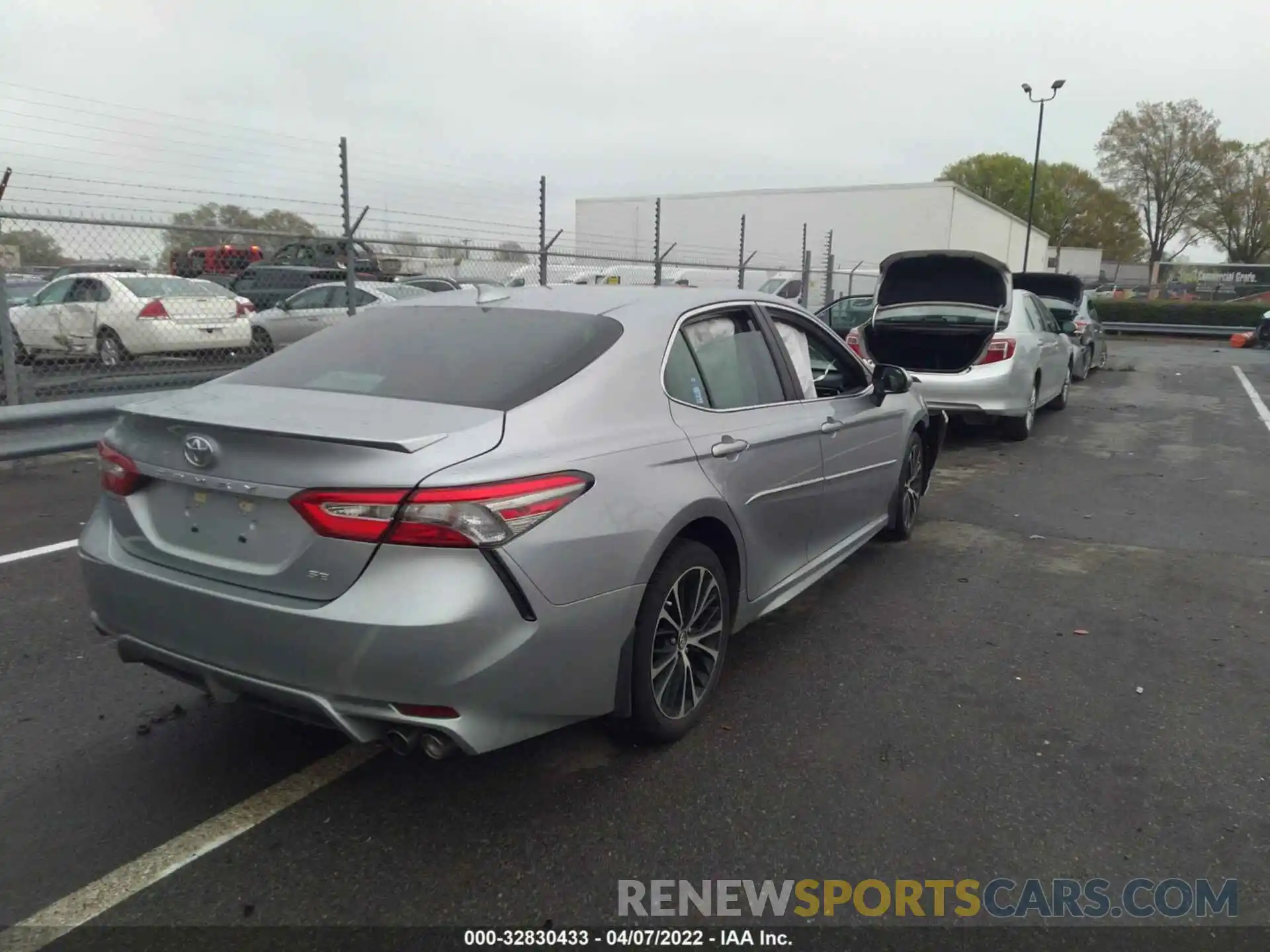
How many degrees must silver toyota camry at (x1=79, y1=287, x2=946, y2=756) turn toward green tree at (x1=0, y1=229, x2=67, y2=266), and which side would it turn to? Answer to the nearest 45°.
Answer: approximately 90° to its left

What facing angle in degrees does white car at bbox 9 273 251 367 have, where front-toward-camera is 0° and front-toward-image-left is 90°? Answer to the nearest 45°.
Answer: approximately 135°

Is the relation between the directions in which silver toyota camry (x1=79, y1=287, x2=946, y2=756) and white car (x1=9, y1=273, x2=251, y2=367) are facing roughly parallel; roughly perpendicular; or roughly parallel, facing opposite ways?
roughly perpendicular

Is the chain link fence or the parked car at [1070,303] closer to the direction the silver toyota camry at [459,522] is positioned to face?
the parked car

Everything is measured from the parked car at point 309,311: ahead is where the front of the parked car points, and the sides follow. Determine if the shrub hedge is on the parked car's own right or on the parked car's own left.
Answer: on the parked car's own right

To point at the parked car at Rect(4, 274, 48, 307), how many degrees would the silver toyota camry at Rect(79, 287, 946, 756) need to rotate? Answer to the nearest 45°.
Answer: approximately 90° to its left

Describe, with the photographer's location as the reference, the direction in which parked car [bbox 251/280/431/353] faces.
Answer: facing away from the viewer and to the left of the viewer

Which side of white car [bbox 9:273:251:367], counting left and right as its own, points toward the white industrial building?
right
